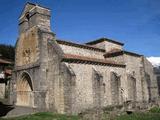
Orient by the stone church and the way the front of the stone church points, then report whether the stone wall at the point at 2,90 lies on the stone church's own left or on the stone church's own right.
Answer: on the stone church's own right

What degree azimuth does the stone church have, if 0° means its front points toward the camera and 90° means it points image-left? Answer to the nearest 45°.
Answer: approximately 45°
